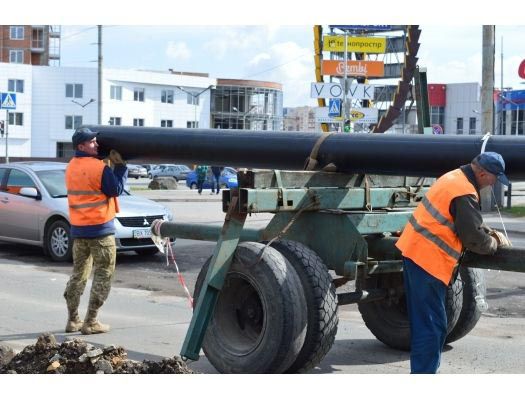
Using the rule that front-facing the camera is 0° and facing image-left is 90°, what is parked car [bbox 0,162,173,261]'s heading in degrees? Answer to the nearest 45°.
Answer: approximately 315°

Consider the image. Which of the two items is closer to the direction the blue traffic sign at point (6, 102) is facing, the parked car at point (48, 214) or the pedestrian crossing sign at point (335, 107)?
the parked car

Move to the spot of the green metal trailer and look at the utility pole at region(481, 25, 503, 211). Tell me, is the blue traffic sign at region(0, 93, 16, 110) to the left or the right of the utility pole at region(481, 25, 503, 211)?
left

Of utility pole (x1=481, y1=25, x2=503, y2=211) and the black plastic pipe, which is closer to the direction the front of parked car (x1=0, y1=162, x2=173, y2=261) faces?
the black plastic pipe

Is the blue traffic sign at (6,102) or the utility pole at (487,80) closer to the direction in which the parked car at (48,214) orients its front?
the utility pole

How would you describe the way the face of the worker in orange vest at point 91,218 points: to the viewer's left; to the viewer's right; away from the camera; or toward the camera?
to the viewer's right

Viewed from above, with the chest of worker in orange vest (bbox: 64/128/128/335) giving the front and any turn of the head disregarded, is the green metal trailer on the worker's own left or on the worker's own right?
on the worker's own right

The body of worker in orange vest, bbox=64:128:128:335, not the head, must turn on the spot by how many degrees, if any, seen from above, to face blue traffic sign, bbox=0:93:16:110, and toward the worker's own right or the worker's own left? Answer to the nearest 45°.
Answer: approximately 45° to the worker's own left

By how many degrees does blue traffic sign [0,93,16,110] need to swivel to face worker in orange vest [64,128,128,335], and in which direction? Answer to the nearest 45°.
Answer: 0° — it already faces them

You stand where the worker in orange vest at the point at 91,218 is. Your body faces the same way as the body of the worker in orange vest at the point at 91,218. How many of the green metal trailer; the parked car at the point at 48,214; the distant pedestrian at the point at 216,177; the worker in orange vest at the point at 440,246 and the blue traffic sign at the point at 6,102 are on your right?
2

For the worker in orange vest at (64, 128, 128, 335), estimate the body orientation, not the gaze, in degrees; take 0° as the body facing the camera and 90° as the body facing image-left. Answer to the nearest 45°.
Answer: approximately 225°
